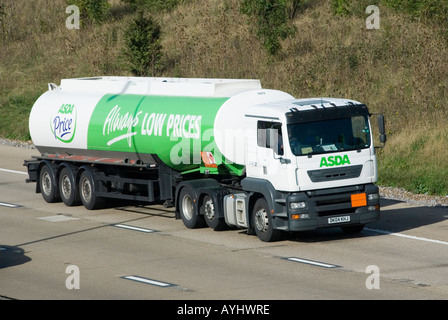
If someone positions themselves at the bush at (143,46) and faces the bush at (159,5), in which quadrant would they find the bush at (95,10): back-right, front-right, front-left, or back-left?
front-left

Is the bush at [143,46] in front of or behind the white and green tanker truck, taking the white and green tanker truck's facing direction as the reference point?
behind

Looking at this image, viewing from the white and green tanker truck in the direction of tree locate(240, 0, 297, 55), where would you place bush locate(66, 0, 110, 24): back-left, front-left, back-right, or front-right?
front-left

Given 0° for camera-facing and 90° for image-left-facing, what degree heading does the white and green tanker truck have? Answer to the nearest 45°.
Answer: approximately 315°

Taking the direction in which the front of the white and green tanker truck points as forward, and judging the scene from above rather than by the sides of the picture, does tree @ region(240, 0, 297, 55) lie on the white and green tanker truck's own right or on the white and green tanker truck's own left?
on the white and green tanker truck's own left

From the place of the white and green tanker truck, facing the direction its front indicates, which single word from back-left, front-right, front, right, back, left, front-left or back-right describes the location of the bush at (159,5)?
back-left

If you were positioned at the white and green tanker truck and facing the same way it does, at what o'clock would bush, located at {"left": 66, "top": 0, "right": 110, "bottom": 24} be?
The bush is roughly at 7 o'clock from the white and green tanker truck.

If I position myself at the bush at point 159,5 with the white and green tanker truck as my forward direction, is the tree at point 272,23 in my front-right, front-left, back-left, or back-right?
front-left

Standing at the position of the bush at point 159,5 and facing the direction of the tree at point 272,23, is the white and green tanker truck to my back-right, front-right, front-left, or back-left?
front-right
